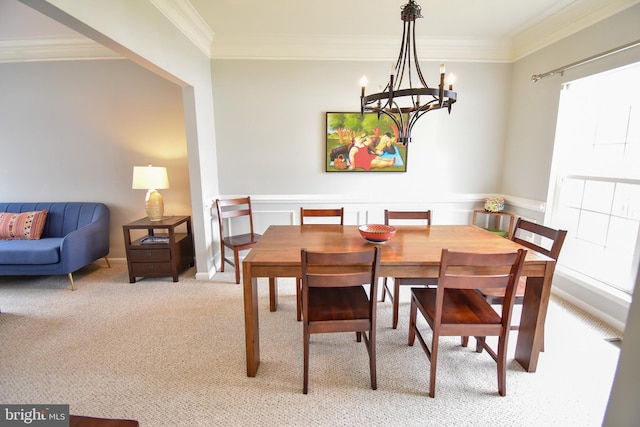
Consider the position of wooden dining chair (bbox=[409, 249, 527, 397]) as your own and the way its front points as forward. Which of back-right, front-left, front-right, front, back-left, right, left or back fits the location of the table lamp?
front-left

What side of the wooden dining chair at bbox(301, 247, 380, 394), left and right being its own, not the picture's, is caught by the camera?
back

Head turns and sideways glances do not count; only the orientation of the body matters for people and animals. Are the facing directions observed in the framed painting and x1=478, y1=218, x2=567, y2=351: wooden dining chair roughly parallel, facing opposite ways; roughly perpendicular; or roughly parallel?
roughly perpendicular

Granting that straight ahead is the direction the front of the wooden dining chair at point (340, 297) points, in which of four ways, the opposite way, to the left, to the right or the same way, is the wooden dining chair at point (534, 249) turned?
to the left

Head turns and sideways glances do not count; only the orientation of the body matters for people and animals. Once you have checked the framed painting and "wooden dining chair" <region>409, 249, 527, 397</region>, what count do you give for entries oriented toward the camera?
1

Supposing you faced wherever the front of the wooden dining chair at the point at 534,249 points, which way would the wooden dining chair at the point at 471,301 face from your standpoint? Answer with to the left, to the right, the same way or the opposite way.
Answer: to the right

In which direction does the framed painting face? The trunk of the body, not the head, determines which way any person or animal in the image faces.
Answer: toward the camera

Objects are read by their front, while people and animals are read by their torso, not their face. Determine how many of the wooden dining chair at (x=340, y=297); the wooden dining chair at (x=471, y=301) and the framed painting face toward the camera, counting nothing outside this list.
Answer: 1

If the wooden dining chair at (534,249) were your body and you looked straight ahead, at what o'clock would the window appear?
The window is roughly at 5 o'clock from the wooden dining chair.

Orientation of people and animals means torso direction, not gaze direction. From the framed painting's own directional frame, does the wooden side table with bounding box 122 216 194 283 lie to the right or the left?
on its right

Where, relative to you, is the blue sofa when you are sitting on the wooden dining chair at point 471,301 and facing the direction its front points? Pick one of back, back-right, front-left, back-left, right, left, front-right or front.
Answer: front-left

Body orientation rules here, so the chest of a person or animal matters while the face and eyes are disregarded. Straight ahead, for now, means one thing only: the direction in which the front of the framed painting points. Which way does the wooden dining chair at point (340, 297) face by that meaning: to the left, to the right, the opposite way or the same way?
the opposite way

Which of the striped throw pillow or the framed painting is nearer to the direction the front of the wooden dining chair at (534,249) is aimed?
the striped throw pillow

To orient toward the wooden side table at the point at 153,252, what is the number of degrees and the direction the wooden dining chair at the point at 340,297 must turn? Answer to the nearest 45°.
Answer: approximately 45° to its left

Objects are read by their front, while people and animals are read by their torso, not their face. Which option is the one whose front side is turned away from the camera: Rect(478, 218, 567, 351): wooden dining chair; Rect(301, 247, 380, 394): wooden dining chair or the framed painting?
Rect(301, 247, 380, 394): wooden dining chair

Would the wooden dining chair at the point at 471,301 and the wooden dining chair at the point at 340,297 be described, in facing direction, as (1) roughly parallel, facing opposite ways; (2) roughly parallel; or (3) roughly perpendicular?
roughly parallel

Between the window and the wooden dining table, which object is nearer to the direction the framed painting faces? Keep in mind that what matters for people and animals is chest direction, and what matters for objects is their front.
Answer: the wooden dining table

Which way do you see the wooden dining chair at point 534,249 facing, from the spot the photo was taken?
facing the viewer and to the left of the viewer

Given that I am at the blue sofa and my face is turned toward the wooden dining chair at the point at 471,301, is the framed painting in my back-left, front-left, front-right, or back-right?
front-left

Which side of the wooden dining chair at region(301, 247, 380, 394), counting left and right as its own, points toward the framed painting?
front

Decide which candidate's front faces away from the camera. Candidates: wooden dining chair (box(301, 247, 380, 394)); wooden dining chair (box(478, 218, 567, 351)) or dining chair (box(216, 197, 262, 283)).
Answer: wooden dining chair (box(301, 247, 380, 394))

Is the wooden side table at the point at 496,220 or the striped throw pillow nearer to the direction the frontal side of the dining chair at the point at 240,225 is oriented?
the wooden side table
